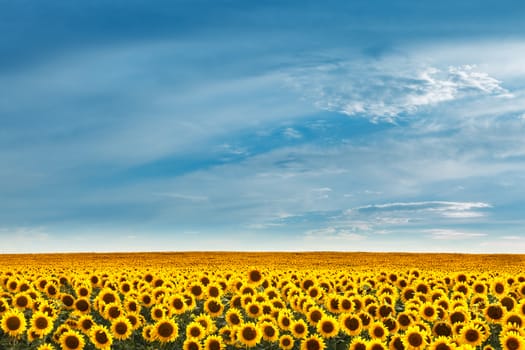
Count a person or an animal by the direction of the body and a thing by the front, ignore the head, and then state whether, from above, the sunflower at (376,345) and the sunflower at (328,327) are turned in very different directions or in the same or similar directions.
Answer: same or similar directions

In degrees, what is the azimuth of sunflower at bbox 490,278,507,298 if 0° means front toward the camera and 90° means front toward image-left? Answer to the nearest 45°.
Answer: approximately 0°

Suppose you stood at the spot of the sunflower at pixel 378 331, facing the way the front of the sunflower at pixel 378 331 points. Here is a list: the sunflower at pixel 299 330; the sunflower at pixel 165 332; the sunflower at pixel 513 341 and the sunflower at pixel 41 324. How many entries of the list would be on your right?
3

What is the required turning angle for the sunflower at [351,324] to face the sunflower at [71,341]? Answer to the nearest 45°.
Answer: approximately 90° to its right

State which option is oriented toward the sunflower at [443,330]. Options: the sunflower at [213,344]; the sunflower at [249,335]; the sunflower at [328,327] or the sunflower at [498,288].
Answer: the sunflower at [498,288]

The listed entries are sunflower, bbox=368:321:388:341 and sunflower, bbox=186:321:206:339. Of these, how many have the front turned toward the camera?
2

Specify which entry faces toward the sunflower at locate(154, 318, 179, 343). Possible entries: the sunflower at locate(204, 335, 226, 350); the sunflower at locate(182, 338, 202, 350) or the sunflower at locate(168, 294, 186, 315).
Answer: the sunflower at locate(168, 294, 186, 315)

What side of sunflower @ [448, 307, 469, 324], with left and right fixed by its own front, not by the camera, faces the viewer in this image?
front

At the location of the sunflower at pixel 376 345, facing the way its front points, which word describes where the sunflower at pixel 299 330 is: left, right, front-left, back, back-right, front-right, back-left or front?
back-right

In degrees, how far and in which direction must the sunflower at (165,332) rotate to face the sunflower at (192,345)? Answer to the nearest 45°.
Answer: approximately 45° to its left

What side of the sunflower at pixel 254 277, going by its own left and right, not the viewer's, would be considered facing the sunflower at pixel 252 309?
front

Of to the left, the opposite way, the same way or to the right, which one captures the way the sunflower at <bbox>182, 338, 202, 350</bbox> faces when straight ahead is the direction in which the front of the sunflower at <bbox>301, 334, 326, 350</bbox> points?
the same way

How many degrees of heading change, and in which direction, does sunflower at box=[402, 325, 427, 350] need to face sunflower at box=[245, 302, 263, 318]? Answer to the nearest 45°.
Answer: approximately 135° to its right

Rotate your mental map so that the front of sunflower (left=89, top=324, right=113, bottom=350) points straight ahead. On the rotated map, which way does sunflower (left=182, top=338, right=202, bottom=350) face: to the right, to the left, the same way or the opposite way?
the same way

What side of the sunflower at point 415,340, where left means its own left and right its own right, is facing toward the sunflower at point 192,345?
right

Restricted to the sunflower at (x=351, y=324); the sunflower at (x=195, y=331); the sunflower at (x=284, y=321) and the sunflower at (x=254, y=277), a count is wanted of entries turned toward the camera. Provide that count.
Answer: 4

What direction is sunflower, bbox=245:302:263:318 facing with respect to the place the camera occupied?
facing the viewer

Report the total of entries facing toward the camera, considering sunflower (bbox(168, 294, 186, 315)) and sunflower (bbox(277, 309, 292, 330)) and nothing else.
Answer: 2

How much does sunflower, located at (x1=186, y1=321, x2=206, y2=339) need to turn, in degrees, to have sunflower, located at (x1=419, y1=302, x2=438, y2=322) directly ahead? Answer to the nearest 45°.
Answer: approximately 90° to its left

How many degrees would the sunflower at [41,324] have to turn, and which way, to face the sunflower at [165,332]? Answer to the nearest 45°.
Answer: approximately 45° to its left

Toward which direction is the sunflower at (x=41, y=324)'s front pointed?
toward the camera

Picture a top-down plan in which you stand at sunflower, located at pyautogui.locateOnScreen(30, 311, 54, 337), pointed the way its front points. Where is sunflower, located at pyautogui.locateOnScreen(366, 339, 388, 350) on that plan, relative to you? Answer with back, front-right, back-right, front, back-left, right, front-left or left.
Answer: front-left
